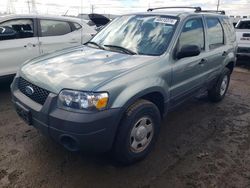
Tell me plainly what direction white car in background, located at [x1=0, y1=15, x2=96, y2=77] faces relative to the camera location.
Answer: facing to the left of the viewer

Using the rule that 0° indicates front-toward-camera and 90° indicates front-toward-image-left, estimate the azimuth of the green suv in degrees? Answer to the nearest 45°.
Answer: approximately 45°

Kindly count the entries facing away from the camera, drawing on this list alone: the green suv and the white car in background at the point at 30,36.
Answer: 0

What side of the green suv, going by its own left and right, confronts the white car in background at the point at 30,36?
right

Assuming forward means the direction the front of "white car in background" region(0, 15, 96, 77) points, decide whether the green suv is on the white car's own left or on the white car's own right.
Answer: on the white car's own left

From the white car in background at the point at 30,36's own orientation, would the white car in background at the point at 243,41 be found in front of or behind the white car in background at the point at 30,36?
behind

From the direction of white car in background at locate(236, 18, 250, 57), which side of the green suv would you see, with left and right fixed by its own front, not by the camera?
back
